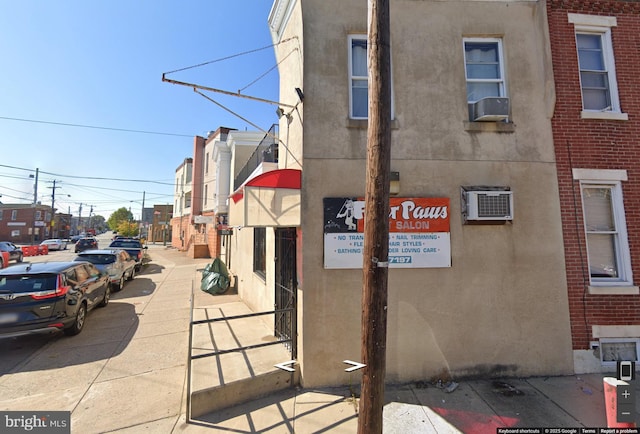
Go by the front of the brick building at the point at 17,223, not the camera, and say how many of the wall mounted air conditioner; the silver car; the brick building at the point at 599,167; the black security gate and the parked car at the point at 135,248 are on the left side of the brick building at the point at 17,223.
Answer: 0

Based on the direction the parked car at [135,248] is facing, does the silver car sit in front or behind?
behind

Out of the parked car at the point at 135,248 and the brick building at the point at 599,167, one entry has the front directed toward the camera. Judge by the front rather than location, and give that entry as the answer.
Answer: the brick building

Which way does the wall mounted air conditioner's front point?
toward the camera

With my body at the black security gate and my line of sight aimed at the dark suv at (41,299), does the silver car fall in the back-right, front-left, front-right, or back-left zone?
front-right

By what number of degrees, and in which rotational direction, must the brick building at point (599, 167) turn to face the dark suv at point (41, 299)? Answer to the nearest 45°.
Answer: approximately 45° to its right

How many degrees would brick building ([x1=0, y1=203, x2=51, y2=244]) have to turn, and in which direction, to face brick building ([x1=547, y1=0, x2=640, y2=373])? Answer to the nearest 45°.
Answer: approximately 45° to its right

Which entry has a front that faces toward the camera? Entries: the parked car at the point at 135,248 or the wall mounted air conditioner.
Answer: the wall mounted air conditioner

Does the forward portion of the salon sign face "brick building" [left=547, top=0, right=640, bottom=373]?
no

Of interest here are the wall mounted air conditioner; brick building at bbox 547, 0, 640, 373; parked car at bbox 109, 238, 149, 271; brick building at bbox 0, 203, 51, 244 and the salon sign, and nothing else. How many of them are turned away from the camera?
1

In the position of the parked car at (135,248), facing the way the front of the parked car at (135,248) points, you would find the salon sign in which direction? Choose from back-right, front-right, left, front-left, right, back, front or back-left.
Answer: back

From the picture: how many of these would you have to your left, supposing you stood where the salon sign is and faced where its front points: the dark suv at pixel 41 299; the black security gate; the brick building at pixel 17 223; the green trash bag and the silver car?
0

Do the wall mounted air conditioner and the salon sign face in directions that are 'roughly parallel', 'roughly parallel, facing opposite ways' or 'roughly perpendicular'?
roughly parallel

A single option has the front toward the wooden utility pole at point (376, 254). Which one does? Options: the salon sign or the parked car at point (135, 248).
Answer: the salon sign

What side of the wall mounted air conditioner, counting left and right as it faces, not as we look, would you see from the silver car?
right

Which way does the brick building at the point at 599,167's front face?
toward the camera

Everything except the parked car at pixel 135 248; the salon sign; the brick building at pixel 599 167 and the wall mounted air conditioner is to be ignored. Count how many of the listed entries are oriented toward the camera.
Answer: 3

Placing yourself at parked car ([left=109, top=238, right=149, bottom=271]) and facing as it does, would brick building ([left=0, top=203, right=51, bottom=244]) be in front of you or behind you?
in front

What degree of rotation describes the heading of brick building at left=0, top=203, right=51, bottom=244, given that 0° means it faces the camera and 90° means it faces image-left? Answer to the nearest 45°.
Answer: approximately 315°

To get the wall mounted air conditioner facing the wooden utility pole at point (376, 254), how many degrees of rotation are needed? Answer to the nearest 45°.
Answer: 0° — it already faces it

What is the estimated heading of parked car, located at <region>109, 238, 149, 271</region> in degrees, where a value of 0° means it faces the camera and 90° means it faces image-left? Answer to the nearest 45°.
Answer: approximately 180°
